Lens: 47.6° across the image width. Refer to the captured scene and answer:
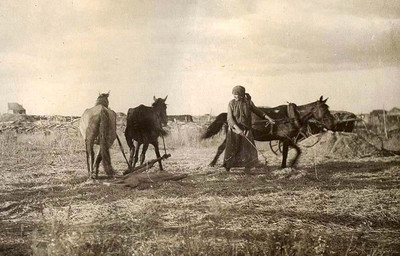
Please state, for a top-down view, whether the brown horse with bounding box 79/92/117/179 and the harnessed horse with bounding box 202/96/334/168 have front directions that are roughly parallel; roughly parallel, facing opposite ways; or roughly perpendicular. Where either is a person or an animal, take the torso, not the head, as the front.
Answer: roughly perpendicular

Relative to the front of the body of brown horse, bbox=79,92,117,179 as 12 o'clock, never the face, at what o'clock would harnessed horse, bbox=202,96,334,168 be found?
The harnessed horse is roughly at 3 o'clock from the brown horse.

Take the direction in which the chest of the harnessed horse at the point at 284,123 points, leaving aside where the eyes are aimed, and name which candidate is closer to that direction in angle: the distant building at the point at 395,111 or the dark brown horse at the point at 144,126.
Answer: the distant building

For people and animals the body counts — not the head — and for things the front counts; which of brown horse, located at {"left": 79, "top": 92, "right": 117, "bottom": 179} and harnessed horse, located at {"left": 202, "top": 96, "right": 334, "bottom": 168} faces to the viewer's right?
the harnessed horse

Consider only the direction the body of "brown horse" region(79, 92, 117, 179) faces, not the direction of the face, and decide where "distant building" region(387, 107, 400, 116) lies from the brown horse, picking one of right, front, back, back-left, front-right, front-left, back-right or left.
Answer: right

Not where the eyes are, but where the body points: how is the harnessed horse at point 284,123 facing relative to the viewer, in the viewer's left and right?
facing to the right of the viewer

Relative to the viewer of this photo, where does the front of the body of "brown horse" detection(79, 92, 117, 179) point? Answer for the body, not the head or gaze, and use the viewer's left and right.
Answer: facing away from the viewer

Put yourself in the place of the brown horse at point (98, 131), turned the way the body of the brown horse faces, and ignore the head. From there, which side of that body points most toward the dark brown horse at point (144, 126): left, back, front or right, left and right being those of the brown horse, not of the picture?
right

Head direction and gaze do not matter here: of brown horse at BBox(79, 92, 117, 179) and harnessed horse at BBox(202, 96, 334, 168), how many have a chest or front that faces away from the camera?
1

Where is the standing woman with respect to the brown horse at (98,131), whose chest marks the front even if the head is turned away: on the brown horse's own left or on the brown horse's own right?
on the brown horse's own right
